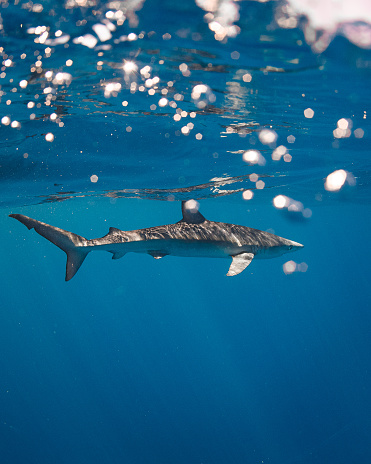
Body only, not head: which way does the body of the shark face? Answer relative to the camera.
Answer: to the viewer's right
